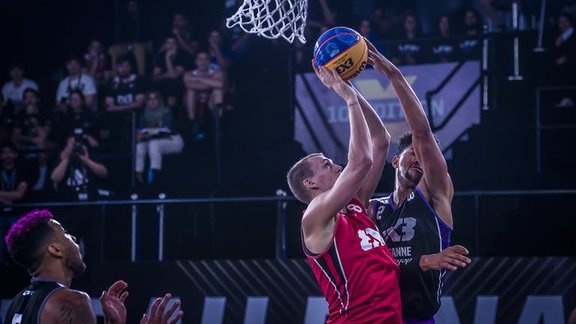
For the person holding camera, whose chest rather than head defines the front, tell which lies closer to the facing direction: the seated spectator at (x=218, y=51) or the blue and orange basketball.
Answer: the blue and orange basketball

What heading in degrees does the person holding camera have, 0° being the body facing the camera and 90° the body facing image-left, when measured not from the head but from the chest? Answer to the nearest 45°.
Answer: approximately 0°

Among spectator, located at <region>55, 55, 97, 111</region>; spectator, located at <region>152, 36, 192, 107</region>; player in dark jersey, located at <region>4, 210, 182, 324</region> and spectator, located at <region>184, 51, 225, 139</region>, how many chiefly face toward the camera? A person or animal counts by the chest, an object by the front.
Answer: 3

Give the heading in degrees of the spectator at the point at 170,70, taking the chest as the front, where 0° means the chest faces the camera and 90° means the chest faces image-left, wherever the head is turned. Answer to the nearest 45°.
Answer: approximately 0°

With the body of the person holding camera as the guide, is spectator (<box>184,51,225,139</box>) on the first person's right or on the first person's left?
on the first person's left

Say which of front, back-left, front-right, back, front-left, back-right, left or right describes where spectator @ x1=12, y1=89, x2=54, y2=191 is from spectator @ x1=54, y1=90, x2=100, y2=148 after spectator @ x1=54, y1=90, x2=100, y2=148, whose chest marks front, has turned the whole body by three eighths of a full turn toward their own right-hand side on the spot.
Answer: front
